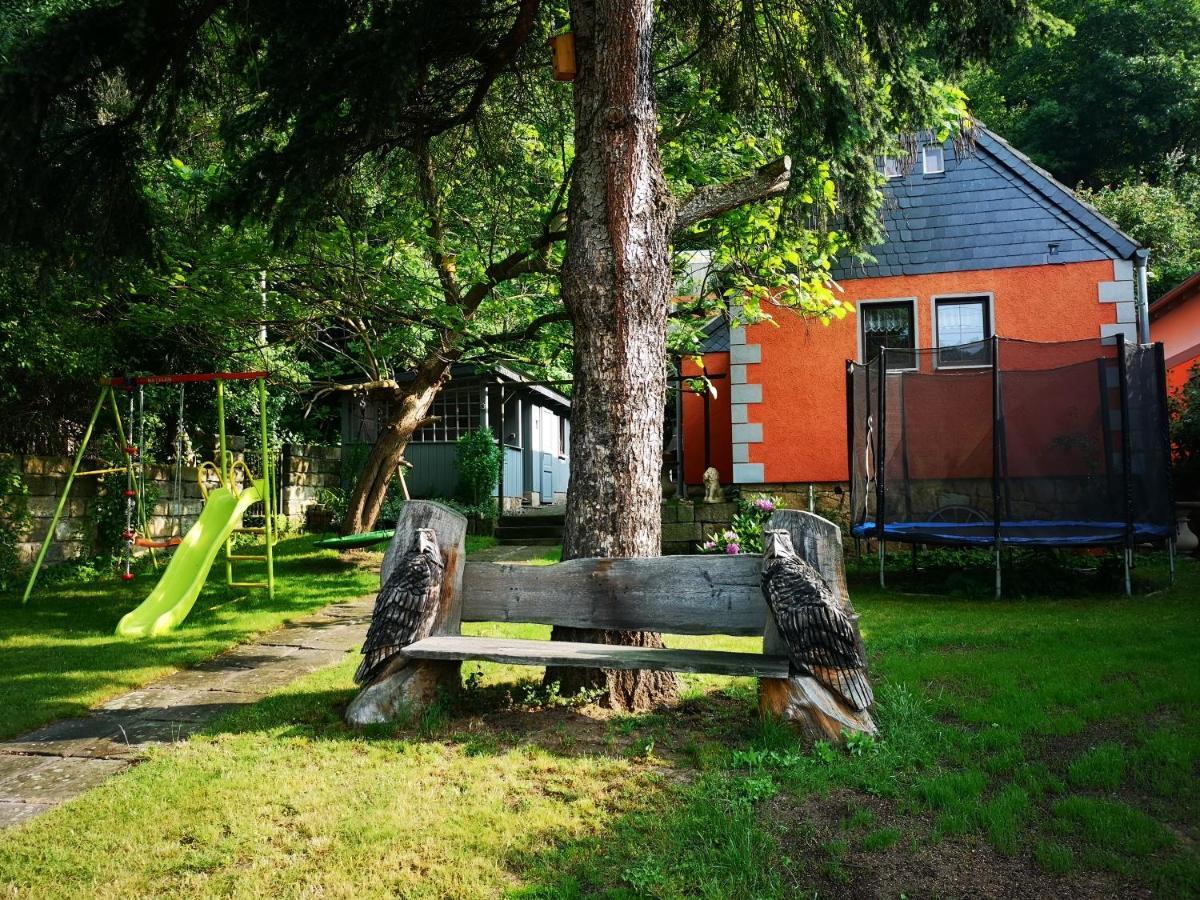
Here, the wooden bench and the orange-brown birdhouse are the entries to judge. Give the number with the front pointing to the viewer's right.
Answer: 0

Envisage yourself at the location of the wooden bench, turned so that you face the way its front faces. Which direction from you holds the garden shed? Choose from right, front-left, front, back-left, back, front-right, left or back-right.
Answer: back

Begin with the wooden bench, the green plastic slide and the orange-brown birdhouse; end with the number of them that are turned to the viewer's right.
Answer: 0

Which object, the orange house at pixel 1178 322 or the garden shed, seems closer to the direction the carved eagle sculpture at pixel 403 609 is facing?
the orange house

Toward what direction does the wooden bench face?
toward the camera

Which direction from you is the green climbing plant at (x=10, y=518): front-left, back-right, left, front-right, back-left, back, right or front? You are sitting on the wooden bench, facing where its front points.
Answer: back-right

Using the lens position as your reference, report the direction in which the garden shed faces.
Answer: facing the viewer and to the right of the viewer
